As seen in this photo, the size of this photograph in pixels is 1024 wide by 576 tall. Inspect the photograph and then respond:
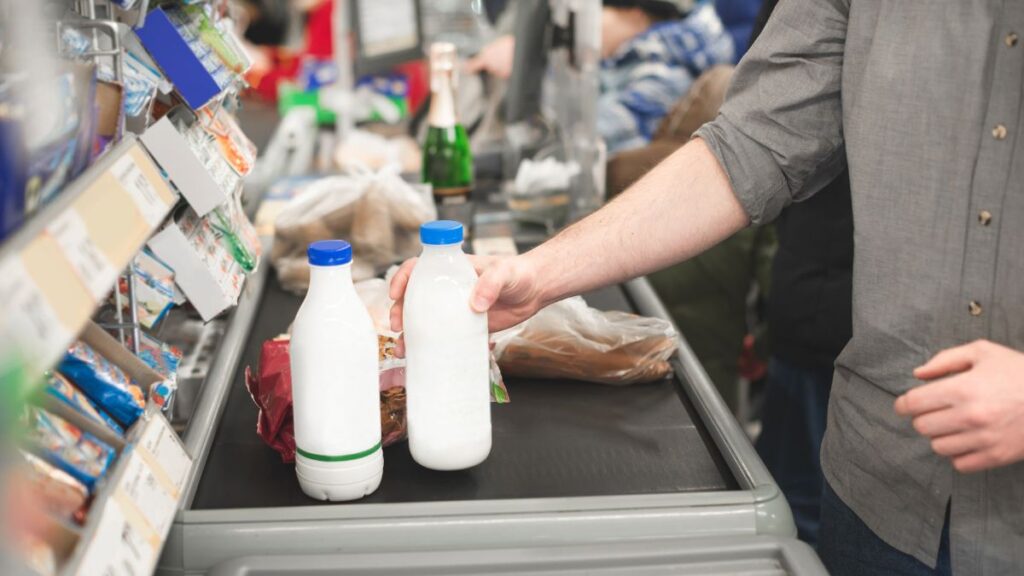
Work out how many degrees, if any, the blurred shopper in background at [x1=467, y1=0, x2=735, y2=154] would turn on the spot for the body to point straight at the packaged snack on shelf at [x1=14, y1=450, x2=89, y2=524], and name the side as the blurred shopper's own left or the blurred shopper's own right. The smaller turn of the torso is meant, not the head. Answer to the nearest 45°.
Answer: approximately 90° to the blurred shopper's own left

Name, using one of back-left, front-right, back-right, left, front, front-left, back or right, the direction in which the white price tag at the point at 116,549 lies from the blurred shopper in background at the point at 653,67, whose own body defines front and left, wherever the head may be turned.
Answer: left

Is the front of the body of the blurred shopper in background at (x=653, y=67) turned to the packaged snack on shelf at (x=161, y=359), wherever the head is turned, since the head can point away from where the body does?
no

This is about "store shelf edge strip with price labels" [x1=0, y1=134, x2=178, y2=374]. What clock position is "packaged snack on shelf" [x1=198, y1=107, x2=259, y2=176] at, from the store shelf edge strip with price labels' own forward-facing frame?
The packaged snack on shelf is roughly at 8 o'clock from the store shelf edge strip with price labels.

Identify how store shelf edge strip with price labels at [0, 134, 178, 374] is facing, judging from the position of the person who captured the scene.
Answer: facing the viewer and to the right of the viewer

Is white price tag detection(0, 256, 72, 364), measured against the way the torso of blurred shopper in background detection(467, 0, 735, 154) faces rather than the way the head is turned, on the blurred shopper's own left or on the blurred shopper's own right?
on the blurred shopper's own left

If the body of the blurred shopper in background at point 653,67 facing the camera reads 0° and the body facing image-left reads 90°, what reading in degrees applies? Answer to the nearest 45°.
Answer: approximately 90°

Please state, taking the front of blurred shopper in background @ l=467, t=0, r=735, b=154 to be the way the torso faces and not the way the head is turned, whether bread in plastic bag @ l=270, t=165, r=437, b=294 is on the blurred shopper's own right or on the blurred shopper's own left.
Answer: on the blurred shopper's own left

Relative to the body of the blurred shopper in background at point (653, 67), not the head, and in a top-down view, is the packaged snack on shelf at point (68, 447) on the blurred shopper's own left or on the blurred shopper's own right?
on the blurred shopper's own left

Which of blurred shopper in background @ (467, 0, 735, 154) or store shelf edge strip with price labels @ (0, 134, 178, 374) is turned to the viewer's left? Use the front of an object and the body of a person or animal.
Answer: the blurred shopper in background

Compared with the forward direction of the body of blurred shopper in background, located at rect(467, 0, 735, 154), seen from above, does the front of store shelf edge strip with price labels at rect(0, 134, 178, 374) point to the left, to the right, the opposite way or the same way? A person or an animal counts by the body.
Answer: the opposite way

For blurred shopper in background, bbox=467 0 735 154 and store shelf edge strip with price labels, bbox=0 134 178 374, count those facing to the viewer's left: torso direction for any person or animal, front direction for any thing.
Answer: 1
